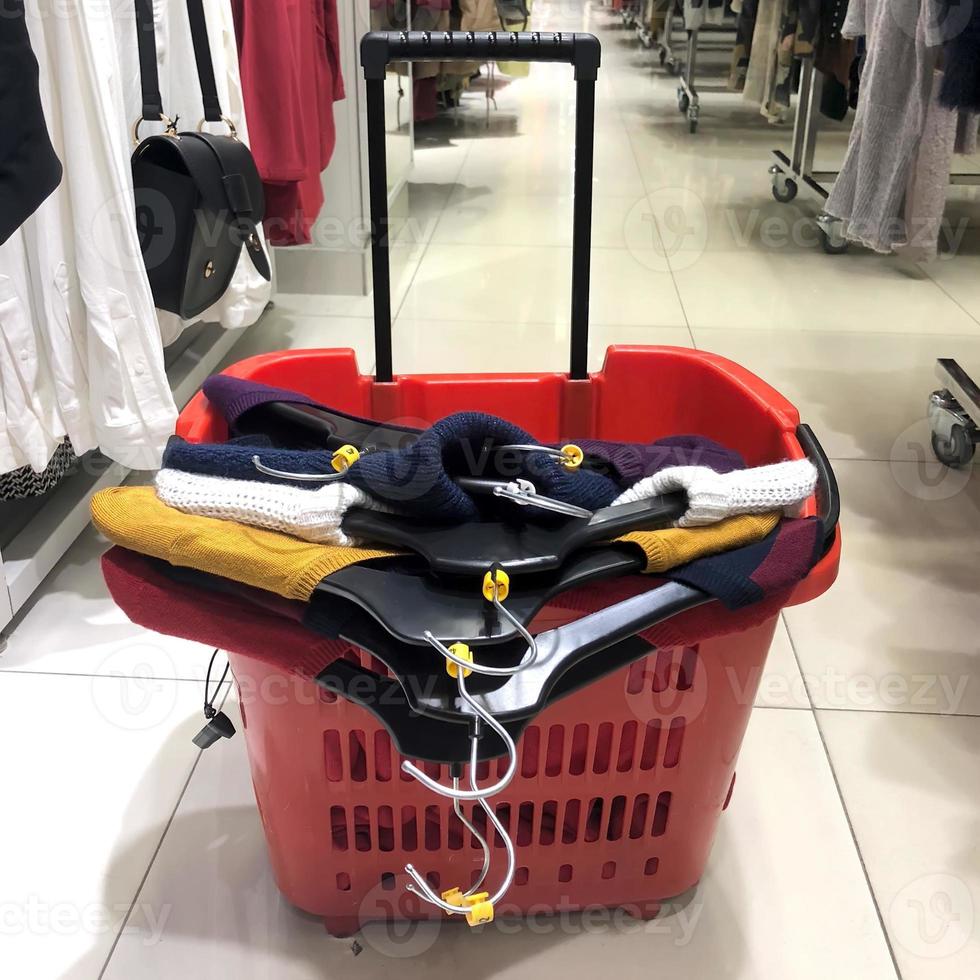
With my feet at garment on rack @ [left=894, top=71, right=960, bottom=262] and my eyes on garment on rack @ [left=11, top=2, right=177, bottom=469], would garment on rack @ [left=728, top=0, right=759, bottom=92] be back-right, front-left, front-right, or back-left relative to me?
back-right

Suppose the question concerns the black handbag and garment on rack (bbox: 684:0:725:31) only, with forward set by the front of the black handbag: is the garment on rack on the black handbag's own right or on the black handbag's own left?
on the black handbag's own left

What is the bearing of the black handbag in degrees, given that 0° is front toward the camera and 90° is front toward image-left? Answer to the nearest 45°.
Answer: approximately 315°
